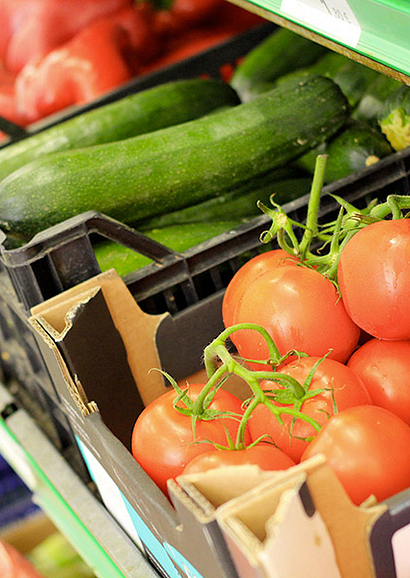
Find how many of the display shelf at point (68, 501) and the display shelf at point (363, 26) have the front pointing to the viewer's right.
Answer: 0
